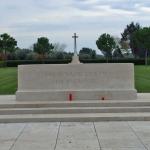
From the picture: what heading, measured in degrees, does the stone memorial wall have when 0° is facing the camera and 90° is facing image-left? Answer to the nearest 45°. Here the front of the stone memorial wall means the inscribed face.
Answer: approximately 0°
